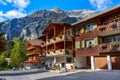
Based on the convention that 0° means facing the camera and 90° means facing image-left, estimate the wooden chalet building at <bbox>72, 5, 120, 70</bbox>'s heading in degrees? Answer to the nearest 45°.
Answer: approximately 45°
